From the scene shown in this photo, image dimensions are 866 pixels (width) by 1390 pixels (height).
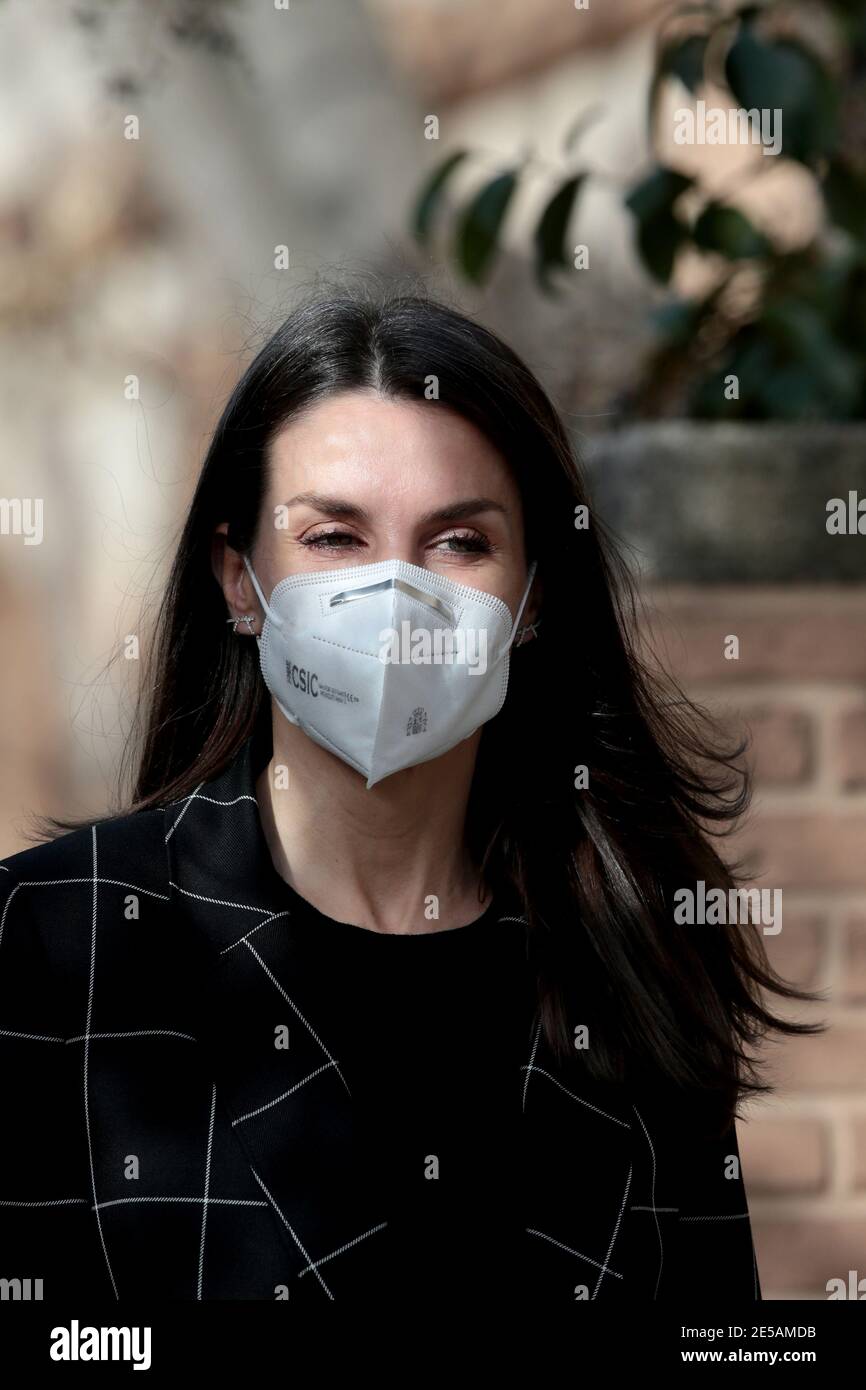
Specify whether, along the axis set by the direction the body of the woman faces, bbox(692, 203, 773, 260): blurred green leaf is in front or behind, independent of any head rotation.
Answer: behind

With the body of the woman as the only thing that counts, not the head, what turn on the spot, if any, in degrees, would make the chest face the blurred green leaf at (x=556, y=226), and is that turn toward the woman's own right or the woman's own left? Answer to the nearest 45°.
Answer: approximately 180°

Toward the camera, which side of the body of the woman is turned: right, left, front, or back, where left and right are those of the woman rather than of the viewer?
front
